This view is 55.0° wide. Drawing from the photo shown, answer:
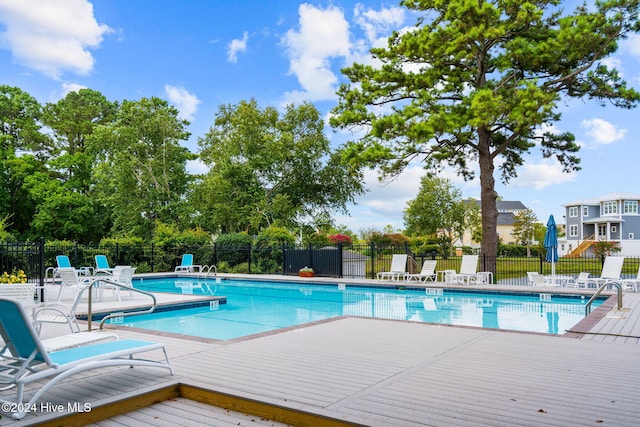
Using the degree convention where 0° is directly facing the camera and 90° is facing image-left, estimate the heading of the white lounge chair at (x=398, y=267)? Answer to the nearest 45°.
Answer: approximately 45°

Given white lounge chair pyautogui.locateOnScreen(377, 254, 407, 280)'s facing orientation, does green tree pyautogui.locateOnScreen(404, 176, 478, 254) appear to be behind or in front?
behind

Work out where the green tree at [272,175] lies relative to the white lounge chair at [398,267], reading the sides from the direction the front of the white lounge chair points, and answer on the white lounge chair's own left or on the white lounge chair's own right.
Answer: on the white lounge chair's own right

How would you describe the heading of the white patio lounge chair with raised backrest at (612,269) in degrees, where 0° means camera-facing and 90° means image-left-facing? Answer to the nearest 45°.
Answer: approximately 45°

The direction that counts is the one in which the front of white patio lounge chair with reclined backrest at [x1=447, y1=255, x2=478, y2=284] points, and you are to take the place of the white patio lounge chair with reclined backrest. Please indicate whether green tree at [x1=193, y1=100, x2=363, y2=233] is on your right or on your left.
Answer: on your right

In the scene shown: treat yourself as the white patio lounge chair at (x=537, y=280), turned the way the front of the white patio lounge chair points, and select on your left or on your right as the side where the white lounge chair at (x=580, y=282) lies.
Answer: on your left

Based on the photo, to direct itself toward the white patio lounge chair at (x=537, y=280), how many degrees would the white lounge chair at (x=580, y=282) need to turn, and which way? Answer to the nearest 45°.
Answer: approximately 45° to its right

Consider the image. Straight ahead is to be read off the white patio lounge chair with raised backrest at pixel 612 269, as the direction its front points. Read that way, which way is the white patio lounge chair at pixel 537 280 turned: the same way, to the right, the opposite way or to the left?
to the left
